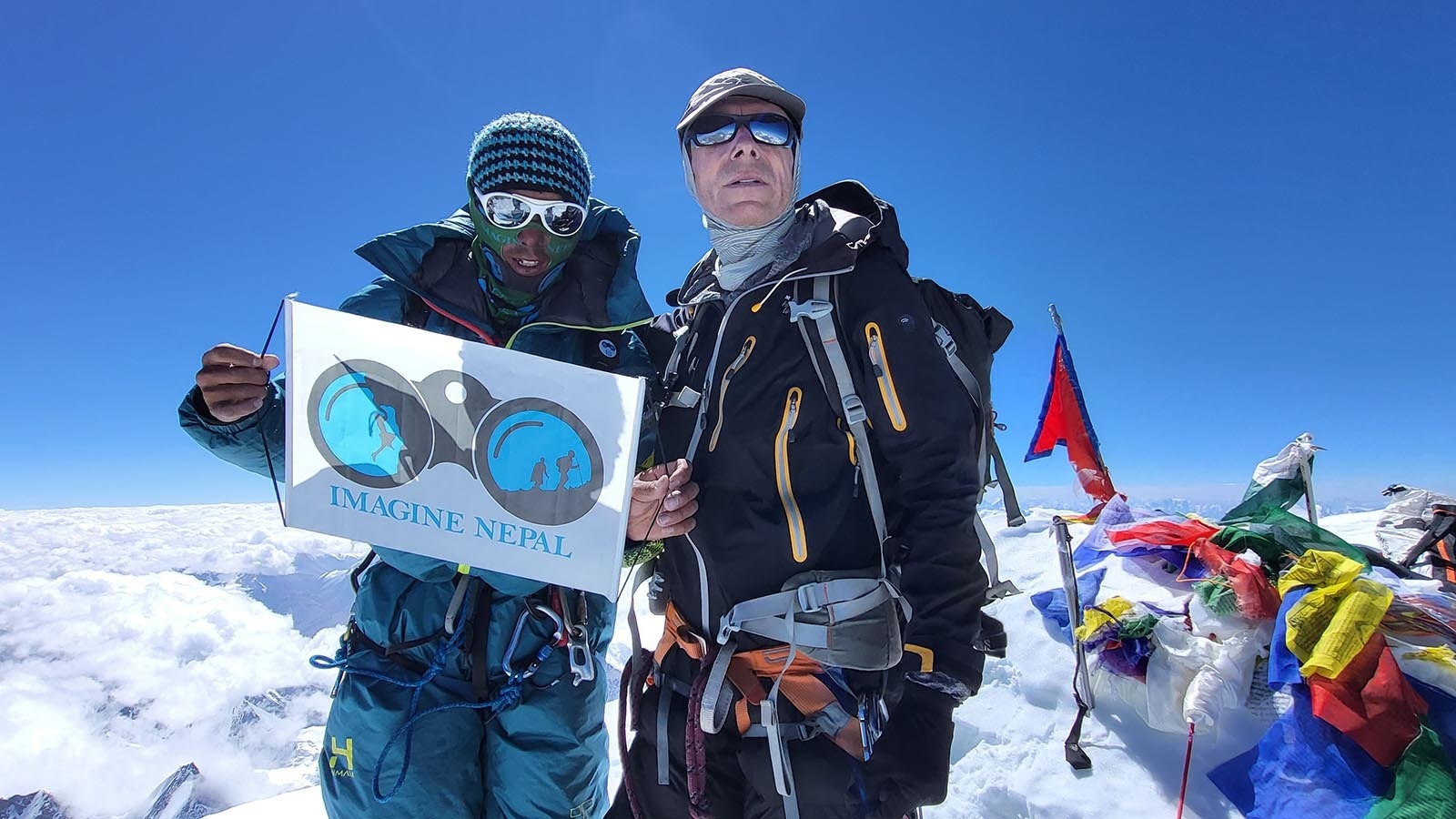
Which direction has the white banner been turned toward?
toward the camera

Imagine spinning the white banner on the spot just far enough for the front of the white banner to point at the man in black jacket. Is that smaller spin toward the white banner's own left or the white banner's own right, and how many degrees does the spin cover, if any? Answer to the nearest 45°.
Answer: approximately 90° to the white banner's own left

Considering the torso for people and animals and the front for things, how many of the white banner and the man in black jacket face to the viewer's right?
0

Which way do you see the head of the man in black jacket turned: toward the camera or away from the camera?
toward the camera

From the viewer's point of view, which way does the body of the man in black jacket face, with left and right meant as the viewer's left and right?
facing the viewer and to the left of the viewer

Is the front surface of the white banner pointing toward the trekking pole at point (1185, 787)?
no

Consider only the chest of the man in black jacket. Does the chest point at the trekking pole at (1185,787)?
no
